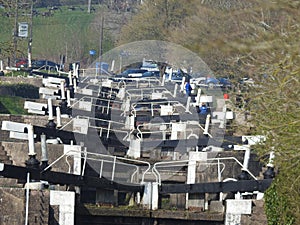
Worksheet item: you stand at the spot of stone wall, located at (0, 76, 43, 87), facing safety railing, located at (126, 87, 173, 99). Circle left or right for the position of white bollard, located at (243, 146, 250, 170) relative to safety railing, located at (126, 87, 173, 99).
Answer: right

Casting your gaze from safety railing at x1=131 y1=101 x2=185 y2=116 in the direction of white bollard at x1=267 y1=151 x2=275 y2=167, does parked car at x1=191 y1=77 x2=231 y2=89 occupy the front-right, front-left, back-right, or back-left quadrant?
back-left

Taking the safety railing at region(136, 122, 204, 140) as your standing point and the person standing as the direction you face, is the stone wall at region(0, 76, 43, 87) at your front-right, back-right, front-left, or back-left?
front-left
